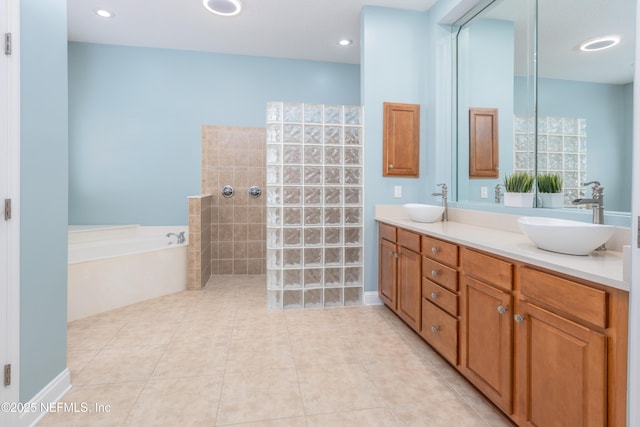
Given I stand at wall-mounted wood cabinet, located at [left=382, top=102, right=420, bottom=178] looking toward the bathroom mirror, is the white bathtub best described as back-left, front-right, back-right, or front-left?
back-right

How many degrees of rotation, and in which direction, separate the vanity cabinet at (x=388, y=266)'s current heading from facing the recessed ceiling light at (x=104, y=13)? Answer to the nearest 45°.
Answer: approximately 45° to its right

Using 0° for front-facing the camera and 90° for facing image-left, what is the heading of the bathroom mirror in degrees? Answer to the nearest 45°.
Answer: approximately 45°
